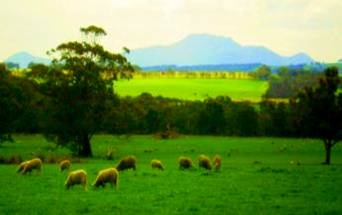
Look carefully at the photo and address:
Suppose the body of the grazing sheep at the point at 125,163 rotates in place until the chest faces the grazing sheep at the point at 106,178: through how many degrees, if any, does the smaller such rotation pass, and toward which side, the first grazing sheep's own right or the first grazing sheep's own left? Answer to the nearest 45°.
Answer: approximately 90° to the first grazing sheep's own left

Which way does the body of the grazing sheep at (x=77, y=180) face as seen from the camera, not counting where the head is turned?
to the viewer's left

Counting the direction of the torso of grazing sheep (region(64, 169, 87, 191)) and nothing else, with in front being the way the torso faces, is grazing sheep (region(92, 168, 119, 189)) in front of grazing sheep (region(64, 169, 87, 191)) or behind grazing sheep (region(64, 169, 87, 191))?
behind

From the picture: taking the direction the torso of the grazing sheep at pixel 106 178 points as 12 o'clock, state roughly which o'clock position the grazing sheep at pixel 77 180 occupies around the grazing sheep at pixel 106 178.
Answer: the grazing sheep at pixel 77 180 is roughly at 12 o'clock from the grazing sheep at pixel 106 178.

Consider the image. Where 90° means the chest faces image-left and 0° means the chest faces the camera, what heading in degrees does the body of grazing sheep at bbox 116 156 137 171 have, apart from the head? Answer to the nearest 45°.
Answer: approximately 90°

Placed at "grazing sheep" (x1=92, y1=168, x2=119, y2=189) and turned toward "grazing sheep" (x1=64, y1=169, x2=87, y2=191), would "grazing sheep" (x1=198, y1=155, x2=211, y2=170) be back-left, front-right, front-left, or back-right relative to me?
back-right

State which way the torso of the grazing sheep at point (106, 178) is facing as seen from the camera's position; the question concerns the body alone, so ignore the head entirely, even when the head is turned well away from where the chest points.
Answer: to the viewer's left

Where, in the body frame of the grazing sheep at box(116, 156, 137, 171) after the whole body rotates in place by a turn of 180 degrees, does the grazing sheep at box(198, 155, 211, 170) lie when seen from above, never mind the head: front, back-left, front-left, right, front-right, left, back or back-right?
front

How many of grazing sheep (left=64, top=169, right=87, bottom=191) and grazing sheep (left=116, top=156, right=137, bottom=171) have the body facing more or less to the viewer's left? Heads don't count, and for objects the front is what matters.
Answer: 2
